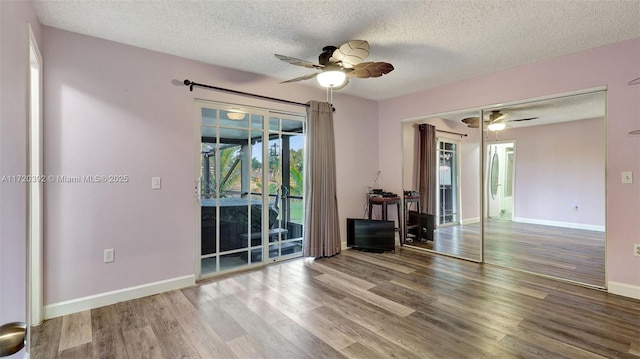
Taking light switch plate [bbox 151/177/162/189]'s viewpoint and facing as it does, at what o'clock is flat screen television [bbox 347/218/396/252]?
The flat screen television is roughly at 9 o'clock from the light switch plate.

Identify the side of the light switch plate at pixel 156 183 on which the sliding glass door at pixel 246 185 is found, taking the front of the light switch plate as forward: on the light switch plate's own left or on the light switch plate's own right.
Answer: on the light switch plate's own left

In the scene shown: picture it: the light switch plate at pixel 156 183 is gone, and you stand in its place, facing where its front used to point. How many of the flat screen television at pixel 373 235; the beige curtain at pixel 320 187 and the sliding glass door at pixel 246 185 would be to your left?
3

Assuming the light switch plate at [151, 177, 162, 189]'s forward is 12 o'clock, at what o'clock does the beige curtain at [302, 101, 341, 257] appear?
The beige curtain is roughly at 9 o'clock from the light switch plate.

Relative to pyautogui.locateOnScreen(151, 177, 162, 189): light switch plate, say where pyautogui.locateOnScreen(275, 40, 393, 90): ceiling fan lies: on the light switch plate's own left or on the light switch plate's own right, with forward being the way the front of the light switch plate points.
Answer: on the light switch plate's own left

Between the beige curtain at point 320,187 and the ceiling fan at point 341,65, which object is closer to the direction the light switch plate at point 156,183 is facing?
the ceiling fan

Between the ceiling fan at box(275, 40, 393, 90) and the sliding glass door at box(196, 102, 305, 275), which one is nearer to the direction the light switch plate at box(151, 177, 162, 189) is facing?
the ceiling fan
